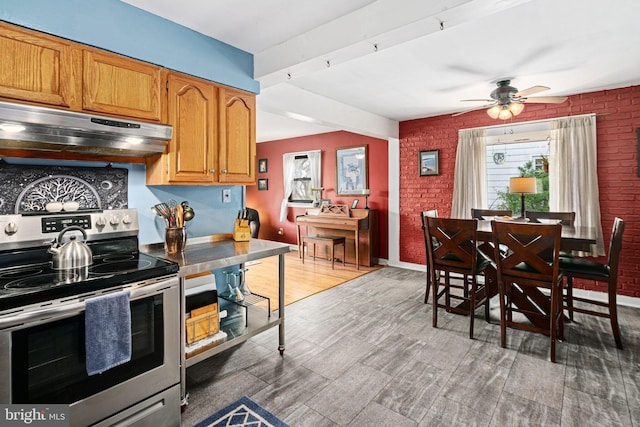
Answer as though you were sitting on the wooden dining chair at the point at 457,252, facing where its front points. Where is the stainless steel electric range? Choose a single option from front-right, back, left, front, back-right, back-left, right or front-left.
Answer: back

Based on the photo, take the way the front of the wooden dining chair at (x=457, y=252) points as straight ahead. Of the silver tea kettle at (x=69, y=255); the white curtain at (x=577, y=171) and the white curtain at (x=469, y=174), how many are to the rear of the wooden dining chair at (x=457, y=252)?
1

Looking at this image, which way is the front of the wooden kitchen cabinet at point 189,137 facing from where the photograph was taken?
facing the viewer and to the right of the viewer

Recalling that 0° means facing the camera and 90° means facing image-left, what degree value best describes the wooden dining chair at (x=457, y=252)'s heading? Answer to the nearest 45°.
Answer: approximately 225°

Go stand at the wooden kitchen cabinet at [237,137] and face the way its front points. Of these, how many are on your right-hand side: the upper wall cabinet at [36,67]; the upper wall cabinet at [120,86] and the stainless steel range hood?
3

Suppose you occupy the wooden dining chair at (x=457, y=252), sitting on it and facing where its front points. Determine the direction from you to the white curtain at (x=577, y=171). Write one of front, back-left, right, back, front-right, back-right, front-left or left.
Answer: front

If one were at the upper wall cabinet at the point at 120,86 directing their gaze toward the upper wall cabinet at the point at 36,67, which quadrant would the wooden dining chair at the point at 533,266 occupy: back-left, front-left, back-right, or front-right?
back-left

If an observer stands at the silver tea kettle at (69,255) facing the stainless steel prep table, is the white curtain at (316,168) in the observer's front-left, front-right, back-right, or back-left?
front-left

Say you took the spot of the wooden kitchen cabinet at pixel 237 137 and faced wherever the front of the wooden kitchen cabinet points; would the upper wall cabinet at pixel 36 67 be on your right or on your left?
on your right

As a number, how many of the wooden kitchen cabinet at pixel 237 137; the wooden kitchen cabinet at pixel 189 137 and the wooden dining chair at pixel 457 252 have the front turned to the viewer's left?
0

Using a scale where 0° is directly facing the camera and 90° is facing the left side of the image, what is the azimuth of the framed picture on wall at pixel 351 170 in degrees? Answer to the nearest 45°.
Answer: approximately 45°

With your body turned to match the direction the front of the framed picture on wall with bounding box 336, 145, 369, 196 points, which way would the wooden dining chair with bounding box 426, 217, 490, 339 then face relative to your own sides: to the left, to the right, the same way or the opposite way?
the opposite way

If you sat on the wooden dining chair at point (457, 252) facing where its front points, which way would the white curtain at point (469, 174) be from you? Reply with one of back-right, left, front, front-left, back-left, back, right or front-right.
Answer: front-left
